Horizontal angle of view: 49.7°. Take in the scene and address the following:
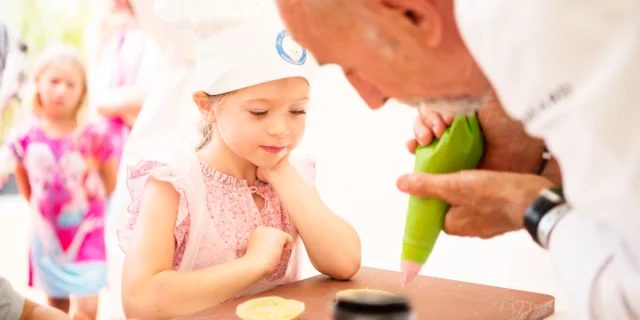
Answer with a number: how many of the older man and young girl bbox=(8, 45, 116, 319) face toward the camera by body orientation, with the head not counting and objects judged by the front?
1

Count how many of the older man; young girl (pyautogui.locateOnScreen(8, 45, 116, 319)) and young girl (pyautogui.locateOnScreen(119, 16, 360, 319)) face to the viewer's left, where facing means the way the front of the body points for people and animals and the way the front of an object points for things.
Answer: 1

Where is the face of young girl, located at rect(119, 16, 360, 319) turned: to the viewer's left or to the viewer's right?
to the viewer's right

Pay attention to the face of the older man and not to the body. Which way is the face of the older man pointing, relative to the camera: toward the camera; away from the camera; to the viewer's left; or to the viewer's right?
to the viewer's left

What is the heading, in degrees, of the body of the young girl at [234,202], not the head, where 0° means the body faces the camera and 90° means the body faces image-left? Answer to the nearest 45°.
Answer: approximately 315°

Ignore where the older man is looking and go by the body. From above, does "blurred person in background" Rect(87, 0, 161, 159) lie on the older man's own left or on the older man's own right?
on the older man's own right

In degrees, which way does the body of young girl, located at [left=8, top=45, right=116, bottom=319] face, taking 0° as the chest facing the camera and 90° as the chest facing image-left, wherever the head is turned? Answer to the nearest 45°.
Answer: approximately 0°

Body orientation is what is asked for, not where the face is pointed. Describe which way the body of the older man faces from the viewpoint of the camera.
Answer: to the viewer's left

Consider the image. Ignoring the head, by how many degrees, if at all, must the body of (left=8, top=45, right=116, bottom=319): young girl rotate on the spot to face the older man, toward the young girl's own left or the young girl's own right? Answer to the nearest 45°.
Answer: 0° — they already face them

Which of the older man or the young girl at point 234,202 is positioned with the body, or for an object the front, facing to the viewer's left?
the older man
